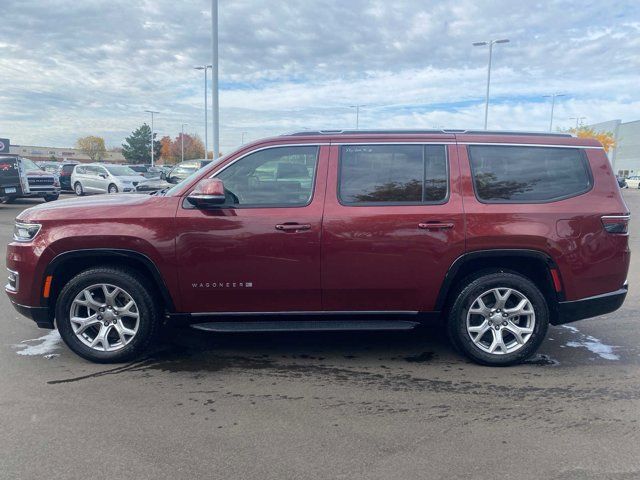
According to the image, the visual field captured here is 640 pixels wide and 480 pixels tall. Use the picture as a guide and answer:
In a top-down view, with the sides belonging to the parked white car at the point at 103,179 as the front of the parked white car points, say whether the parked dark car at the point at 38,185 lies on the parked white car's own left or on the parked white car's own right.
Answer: on the parked white car's own right

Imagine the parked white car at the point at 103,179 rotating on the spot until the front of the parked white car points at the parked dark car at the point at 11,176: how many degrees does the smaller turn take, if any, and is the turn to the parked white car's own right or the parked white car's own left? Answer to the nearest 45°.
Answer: approximately 90° to the parked white car's own right

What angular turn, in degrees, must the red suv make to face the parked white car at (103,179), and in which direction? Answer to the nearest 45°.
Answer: approximately 45° to its right

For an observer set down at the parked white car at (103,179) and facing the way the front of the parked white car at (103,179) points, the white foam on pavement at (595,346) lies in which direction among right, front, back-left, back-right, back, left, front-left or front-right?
front-right

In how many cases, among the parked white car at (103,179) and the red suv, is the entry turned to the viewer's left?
1

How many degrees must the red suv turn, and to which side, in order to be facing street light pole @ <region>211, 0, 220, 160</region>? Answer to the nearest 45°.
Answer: approximately 90° to its right

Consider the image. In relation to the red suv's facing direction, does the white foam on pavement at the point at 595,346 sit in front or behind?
behind

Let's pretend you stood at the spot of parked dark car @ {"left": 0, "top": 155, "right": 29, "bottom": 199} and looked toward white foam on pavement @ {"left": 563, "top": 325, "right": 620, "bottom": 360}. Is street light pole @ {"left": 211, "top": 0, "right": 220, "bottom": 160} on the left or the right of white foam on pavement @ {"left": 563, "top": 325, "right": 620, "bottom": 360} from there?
left

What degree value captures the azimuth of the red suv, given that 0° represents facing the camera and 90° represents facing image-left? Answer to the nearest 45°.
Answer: approximately 90°

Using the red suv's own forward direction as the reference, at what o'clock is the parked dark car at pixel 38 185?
The parked dark car is roughly at 2 o'clock from the red suv.
